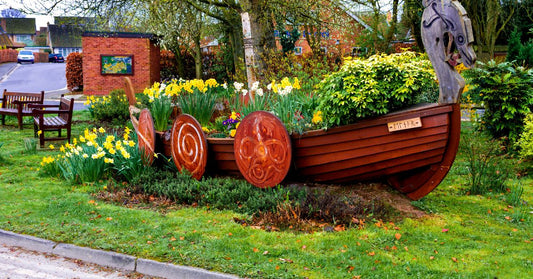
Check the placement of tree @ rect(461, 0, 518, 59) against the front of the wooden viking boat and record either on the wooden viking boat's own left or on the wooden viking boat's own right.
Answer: on the wooden viking boat's own left

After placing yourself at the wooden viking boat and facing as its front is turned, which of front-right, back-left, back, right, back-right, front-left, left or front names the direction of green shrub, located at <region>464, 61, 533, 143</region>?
left

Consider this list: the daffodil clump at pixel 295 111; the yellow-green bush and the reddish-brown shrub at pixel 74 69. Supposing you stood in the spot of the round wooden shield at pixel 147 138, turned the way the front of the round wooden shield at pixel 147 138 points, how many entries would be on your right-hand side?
1

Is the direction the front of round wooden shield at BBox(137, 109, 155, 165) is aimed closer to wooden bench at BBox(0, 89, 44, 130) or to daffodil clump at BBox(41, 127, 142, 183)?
the daffodil clump

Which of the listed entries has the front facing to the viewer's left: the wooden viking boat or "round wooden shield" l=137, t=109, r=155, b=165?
the round wooden shield

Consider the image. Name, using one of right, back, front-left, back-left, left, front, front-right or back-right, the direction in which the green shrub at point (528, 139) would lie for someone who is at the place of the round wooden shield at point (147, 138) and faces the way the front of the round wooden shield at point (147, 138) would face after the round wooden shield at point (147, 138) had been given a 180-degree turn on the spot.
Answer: front

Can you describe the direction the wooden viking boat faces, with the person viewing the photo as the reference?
facing the viewer and to the right of the viewer

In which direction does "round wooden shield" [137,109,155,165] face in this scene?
to the viewer's left

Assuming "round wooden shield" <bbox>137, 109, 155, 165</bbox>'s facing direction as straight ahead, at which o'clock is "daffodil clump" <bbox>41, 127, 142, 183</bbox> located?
The daffodil clump is roughly at 12 o'clock from the round wooden shield.

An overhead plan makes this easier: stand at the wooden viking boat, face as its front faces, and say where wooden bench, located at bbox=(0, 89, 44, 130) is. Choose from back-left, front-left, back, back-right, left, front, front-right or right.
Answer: back

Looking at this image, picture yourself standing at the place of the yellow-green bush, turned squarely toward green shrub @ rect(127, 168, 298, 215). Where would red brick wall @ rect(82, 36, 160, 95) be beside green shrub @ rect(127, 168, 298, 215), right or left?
right

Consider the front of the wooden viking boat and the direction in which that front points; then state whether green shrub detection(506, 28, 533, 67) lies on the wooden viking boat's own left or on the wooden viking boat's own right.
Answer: on the wooden viking boat's own left

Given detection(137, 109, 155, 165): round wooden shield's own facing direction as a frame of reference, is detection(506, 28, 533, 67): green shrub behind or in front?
behind
